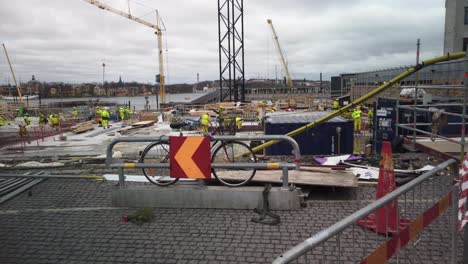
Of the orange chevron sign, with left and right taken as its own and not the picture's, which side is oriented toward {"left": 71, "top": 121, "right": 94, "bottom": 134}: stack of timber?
back

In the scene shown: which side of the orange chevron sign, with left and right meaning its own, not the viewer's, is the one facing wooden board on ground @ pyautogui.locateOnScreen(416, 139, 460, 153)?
left

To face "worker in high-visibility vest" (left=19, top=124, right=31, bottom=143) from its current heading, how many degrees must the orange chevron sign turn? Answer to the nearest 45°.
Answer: approximately 135° to its right

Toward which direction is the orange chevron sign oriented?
toward the camera

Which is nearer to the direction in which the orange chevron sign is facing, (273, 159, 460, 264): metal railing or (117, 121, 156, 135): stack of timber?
the metal railing

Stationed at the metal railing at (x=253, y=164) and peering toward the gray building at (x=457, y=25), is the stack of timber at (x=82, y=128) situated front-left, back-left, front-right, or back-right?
front-left

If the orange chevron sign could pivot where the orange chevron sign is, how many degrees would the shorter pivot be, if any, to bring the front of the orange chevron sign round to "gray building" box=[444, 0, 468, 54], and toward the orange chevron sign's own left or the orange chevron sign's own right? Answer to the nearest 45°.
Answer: approximately 135° to the orange chevron sign's own left

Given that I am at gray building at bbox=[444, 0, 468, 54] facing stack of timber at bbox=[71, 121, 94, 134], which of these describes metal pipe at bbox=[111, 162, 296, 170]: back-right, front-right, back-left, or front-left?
front-left

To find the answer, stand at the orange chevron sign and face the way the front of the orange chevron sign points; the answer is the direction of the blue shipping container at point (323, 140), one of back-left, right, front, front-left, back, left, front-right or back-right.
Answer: back-left

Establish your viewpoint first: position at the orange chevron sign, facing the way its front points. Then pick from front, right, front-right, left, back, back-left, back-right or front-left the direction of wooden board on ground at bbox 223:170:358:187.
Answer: left

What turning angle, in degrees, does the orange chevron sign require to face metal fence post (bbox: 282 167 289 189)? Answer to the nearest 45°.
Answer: approximately 90° to its left

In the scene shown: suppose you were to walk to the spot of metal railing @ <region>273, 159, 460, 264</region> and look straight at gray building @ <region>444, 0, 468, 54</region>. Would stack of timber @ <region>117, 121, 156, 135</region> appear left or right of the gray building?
left

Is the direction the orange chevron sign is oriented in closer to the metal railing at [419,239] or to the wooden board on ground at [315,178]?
the metal railing
